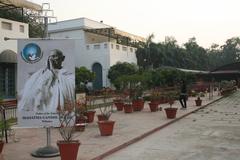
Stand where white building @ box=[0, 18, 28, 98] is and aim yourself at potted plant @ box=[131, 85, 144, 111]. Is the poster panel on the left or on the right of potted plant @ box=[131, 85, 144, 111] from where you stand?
right

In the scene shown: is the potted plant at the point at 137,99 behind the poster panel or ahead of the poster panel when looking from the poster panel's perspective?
behind

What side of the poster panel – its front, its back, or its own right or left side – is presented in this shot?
front

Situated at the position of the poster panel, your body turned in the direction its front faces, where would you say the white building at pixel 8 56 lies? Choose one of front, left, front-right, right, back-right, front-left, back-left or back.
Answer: back
